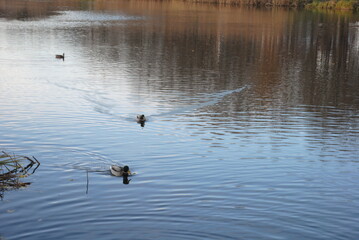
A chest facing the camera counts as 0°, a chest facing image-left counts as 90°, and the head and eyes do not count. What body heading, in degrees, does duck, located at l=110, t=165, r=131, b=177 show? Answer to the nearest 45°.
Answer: approximately 270°

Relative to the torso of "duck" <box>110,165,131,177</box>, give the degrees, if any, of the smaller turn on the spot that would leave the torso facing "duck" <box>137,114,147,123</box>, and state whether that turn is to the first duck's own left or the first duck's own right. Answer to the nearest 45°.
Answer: approximately 90° to the first duck's own left
